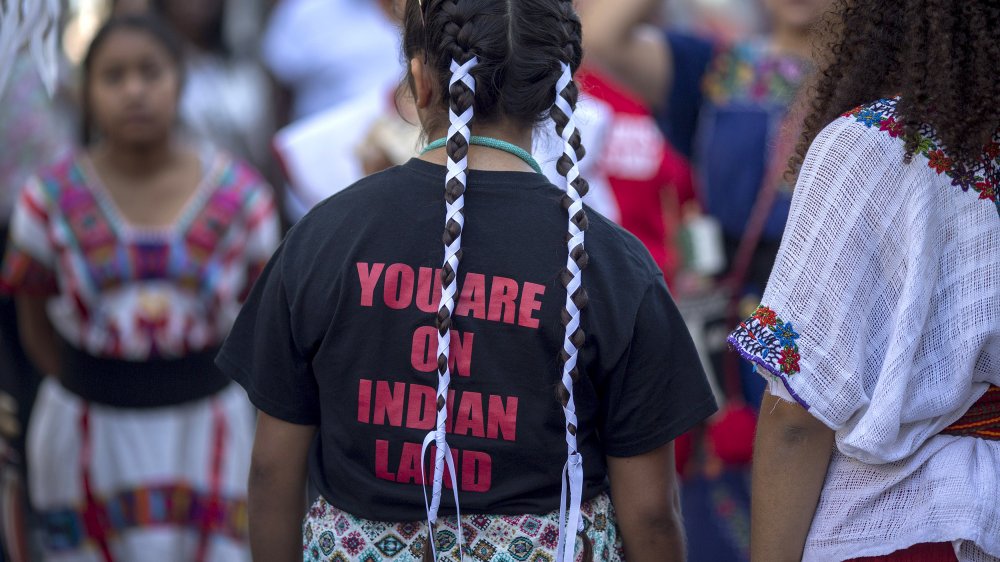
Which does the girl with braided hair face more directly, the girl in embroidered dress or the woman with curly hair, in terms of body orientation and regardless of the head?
the girl in embroidered dress

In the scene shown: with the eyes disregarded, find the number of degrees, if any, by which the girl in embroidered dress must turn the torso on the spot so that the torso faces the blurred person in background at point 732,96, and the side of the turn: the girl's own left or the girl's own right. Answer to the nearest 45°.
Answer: approximately 90° to the girl's own left

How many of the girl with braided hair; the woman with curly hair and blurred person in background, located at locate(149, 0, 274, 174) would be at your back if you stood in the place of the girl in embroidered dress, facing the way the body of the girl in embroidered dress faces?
1

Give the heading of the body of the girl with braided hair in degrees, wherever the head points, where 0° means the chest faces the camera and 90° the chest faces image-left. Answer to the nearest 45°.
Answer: approximately 180°

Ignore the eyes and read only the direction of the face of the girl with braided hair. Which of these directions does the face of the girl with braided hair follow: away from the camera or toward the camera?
away from the camera

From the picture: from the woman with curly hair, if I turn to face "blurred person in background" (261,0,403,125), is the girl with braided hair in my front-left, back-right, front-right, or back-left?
front-left

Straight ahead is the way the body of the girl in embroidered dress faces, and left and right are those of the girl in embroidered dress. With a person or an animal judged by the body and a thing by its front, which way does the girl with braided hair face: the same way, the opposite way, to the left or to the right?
the opposite way

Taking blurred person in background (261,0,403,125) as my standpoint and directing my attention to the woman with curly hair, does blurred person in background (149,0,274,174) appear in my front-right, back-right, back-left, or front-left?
back-right

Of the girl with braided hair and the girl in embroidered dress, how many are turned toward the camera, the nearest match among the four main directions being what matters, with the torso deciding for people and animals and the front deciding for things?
1

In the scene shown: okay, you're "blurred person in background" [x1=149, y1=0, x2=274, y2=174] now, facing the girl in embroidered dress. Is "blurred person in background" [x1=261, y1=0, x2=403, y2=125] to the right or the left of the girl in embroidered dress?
left

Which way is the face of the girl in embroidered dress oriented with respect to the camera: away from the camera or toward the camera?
toward the camera

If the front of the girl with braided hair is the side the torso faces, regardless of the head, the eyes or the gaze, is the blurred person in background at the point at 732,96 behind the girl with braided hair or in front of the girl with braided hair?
in front

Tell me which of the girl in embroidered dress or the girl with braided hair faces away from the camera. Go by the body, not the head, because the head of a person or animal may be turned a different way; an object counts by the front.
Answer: the girl with braided hair

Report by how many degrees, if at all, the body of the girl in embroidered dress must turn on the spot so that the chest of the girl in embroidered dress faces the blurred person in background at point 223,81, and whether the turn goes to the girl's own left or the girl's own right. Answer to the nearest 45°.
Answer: approximately 180°

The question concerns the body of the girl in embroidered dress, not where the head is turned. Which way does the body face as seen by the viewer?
toward the camera

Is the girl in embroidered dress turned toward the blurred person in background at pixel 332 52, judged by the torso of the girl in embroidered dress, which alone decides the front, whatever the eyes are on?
no

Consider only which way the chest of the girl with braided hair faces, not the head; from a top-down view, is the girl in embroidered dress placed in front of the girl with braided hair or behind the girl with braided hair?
in front

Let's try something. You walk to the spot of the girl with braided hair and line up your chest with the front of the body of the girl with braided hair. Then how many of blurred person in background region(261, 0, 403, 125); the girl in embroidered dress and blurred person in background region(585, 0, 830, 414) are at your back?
0

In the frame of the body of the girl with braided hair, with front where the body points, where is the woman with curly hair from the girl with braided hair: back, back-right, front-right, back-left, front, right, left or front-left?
right

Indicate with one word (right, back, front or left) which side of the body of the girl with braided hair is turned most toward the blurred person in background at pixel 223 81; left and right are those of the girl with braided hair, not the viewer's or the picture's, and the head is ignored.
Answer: front
